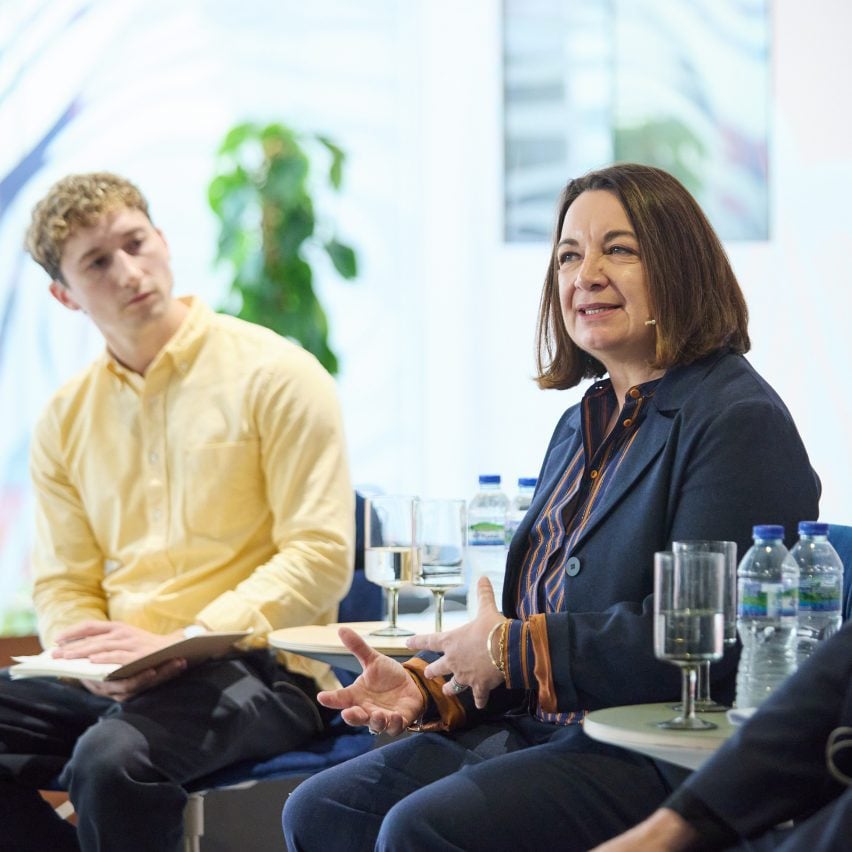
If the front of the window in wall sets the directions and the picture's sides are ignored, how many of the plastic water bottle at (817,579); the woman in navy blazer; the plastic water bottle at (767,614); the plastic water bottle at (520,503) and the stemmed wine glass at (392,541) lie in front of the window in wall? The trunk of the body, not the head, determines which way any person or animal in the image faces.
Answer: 5

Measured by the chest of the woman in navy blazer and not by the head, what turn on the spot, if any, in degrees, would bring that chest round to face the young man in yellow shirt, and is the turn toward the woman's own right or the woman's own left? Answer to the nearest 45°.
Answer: approximately 90° to the woman's own right

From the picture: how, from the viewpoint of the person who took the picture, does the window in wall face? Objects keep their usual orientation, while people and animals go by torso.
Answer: facing the viewer

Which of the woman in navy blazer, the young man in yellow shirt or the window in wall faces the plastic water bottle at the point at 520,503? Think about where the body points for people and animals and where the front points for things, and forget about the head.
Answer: the window in wall

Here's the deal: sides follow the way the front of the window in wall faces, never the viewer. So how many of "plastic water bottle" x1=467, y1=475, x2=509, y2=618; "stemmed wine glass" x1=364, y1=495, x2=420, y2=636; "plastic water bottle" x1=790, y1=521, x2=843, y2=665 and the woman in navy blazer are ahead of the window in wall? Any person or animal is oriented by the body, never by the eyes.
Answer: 4

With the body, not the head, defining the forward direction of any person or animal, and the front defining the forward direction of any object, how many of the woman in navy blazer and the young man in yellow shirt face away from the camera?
0

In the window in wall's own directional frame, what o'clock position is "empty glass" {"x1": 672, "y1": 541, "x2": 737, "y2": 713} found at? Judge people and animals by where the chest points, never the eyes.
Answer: The empty glass is roughly at 12 o'clock from the window in wall.

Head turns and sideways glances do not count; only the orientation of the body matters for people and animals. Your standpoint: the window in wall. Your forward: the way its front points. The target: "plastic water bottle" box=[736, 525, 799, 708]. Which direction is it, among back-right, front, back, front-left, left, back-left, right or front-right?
front

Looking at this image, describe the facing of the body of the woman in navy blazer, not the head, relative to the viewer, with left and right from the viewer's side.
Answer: facing the viewer and to the left of the viewer

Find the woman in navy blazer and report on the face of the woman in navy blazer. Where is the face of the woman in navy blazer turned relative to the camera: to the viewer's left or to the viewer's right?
to the viewer's left

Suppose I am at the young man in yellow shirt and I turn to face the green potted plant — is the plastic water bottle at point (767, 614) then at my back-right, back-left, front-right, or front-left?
back-right
